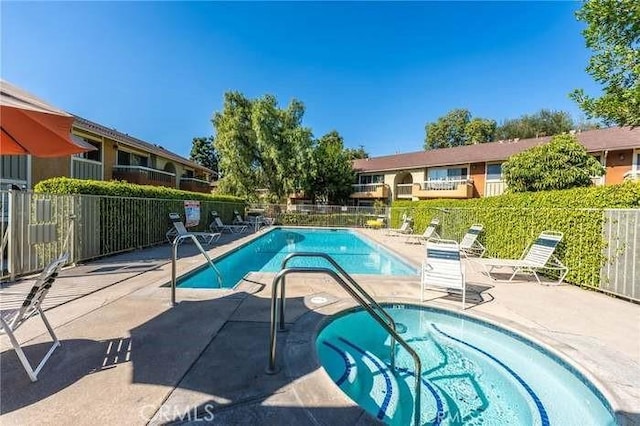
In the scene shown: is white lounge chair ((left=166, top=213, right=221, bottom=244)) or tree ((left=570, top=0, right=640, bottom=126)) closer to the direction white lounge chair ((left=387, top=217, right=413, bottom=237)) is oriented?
the white lounge chair

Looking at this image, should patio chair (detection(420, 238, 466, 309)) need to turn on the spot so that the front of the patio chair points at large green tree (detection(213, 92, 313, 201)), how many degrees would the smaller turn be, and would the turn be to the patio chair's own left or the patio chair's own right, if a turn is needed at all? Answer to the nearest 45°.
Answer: approximately 135° to the patio chair's own right

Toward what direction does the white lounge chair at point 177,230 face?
to the viewer's right

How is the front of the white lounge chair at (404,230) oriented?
to the viewer's left

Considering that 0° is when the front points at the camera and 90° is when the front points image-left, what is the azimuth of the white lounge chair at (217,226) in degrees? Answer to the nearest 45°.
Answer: approximately 270°

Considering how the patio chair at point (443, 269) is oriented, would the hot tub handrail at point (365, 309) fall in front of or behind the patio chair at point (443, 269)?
in front

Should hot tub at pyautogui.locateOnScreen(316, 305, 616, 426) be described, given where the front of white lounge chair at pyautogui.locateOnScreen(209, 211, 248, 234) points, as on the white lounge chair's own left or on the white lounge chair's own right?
on the white lounge chair's own right

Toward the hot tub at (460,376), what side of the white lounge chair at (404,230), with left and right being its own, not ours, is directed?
left

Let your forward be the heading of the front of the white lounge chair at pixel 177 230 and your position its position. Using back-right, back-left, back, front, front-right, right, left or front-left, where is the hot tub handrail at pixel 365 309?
right

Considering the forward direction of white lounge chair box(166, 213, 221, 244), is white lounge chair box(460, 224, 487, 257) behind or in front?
in front

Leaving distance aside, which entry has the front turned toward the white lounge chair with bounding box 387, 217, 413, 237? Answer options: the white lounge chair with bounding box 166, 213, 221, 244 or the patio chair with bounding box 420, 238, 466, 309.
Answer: the white lounge chair with bounding box 166, 213, 221, 244

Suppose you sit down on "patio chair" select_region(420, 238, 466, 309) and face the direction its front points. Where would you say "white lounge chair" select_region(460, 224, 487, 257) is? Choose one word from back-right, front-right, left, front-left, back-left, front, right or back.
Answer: back
